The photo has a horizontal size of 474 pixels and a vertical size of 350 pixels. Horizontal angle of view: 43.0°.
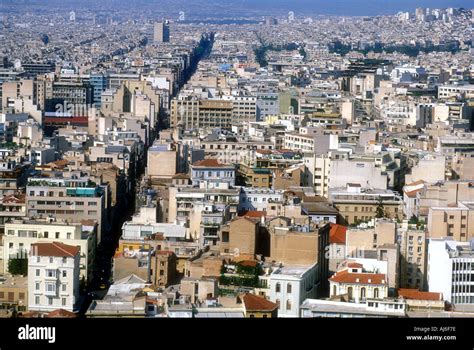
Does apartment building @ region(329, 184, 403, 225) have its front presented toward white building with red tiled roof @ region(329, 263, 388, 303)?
yes

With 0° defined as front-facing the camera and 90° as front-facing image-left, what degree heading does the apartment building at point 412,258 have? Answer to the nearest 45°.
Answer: approximately 0°

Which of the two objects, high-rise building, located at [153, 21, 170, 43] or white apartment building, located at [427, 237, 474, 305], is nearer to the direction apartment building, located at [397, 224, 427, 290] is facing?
the white apartment building

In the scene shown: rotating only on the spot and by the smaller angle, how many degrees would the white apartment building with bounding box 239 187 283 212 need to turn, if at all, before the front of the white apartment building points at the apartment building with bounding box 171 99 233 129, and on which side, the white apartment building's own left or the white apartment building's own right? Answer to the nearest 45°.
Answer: approximately 180°

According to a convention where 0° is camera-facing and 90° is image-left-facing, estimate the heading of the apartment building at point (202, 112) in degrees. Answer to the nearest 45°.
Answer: approximately 0°

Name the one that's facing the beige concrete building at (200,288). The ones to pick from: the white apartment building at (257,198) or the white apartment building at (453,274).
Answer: the white apartment building at (257,198)

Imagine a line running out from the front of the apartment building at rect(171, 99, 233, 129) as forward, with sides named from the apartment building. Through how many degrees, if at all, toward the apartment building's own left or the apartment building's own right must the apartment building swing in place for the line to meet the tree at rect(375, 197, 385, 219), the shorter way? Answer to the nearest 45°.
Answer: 0° — it already faces it

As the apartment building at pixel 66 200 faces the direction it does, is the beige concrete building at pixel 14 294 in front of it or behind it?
in front
